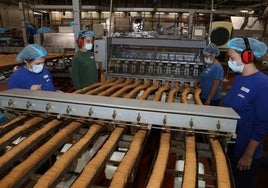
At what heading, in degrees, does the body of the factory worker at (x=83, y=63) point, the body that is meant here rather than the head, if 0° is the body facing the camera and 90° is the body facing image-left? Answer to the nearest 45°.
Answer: approximately 315°

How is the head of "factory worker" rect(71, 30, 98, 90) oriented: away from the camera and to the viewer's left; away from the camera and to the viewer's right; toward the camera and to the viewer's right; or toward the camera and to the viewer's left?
toward the camera and to the viewer's right

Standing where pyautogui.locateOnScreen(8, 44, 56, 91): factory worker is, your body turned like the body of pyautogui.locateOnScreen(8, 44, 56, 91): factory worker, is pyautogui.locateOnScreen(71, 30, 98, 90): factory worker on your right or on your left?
on your left

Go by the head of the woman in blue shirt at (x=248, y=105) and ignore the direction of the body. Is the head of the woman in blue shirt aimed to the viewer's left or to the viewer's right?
to the viewer's left

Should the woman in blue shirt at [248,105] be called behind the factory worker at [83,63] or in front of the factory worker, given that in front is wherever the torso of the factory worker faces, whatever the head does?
in front

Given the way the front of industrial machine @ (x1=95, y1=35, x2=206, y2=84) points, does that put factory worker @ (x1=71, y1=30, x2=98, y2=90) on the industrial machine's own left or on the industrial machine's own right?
on the industrial machine's own right

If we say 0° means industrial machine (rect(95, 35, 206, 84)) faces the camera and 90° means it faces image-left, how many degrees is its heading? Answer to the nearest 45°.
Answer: approximately 0°

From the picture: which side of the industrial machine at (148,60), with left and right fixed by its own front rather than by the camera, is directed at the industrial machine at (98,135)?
front

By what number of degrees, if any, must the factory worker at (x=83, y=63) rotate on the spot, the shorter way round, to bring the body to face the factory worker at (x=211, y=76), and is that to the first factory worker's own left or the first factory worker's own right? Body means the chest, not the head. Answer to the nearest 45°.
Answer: approximately 45° to the first factory worker's own left

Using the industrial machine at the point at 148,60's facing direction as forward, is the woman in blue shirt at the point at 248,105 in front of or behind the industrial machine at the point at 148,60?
in front

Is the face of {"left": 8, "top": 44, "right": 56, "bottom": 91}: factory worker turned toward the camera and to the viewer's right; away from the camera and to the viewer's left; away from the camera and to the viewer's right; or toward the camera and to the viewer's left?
toward the camera and to the viewer's right
